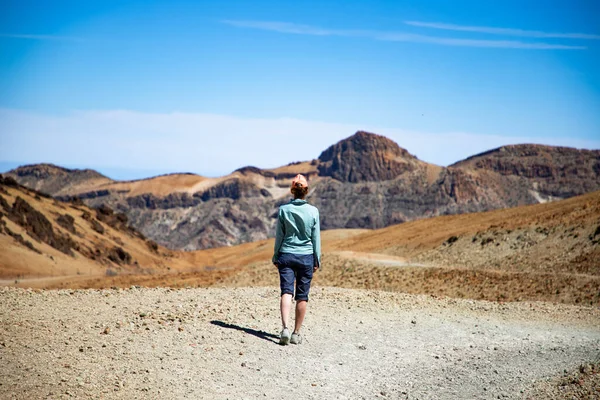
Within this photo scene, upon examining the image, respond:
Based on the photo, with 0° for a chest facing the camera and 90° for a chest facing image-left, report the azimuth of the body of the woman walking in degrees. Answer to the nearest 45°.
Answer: approximately 180°

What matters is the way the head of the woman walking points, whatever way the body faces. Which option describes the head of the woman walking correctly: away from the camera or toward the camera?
away from the camera
